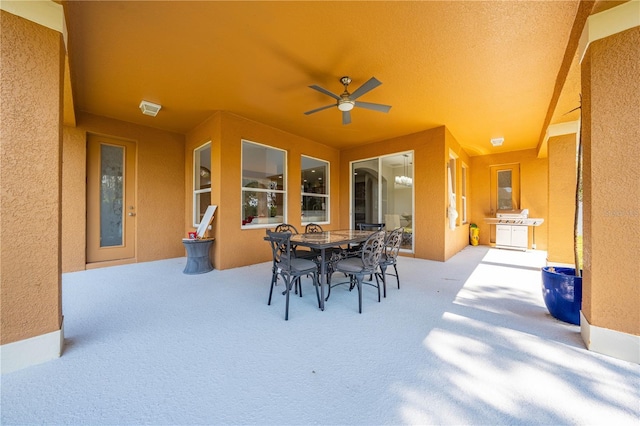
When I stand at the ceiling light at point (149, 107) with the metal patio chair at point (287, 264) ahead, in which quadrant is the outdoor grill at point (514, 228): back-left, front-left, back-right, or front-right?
front-left

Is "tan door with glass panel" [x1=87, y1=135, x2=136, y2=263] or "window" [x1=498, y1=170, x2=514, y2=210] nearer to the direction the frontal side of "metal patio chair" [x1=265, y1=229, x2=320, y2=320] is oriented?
the window

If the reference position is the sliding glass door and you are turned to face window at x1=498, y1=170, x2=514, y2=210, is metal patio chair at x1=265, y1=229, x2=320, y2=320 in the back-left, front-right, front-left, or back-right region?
back-right

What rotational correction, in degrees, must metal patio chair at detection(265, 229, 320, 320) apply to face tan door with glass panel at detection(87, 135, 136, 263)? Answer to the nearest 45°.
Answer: approximately 90° to its left

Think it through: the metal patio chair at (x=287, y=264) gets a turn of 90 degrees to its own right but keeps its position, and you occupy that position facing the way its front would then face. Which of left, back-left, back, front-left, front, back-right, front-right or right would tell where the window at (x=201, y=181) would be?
back

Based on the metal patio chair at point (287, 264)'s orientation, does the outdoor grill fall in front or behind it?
in front

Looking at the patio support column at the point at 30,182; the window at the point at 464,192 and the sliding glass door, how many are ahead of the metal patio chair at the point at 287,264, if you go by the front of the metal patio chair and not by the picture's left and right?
2

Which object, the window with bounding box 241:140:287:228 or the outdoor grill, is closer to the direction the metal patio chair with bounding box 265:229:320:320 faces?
the outdoor grill

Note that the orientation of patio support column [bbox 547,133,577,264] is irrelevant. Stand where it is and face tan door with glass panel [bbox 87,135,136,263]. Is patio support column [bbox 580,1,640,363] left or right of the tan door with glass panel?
left

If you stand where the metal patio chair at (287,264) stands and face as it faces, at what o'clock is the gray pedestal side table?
The gray pedestal side table is roughly at 9 o'clock from the metal patio chair.

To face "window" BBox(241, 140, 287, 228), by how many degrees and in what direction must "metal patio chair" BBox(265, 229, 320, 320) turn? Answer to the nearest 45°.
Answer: approximately 45° to its left

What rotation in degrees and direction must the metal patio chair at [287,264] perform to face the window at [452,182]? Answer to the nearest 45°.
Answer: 0° — it already faces it

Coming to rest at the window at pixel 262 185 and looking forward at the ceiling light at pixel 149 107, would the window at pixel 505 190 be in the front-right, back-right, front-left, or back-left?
back-left

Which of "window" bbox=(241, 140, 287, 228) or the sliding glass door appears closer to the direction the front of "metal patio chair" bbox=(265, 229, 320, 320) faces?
the sliding glass door

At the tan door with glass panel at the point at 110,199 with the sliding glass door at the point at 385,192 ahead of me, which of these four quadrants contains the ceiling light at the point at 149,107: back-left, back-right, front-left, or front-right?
front-right

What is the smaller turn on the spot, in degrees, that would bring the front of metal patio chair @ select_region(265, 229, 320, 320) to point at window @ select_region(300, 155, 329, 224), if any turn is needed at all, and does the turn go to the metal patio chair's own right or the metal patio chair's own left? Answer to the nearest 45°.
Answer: approximately 45° to the metal patio chair's own left

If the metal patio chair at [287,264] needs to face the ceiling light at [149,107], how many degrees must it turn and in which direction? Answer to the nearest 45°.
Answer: approximately 90° to its left

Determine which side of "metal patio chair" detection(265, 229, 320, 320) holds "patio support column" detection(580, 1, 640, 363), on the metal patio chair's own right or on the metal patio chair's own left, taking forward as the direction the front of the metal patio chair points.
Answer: on the metal patio chair's own right

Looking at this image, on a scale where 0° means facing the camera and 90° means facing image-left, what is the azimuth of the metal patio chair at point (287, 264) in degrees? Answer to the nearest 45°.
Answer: approximately 225°
